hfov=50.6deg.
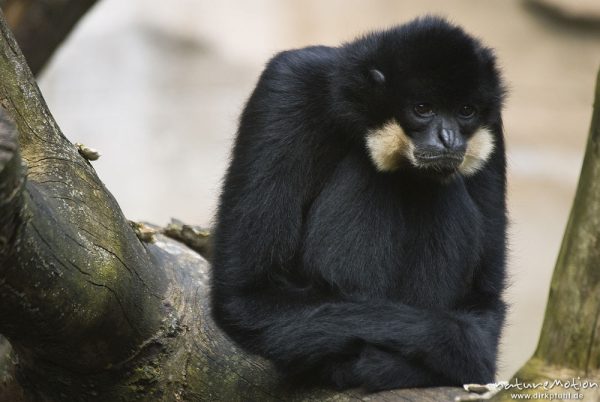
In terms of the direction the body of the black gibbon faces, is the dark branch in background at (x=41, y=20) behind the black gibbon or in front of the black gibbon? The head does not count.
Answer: behind

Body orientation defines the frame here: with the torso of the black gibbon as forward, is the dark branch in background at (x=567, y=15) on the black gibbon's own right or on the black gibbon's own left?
on the black gibbon's own left

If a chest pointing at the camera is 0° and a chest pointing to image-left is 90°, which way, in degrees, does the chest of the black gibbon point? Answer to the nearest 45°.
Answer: approximately 315°

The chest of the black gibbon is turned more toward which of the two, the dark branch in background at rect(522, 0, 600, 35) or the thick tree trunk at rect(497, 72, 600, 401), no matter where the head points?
the thick tree trunk
